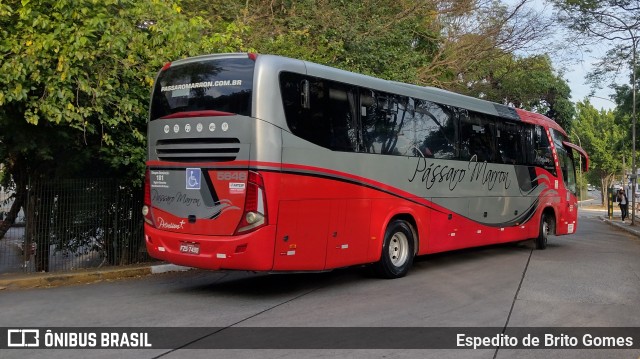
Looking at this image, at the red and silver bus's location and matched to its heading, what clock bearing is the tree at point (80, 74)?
The tree is roughly at 8 o'clock from the red and silver bus.

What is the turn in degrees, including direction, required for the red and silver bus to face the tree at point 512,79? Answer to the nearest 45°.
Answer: approximately 45° to its left

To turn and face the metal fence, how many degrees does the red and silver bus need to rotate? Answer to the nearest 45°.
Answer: approximately 90° to its left

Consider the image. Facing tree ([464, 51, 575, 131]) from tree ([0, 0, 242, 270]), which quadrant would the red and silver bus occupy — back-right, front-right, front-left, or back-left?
front-right

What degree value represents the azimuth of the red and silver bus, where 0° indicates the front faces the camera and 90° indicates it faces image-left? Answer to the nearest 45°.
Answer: approximately 225°
